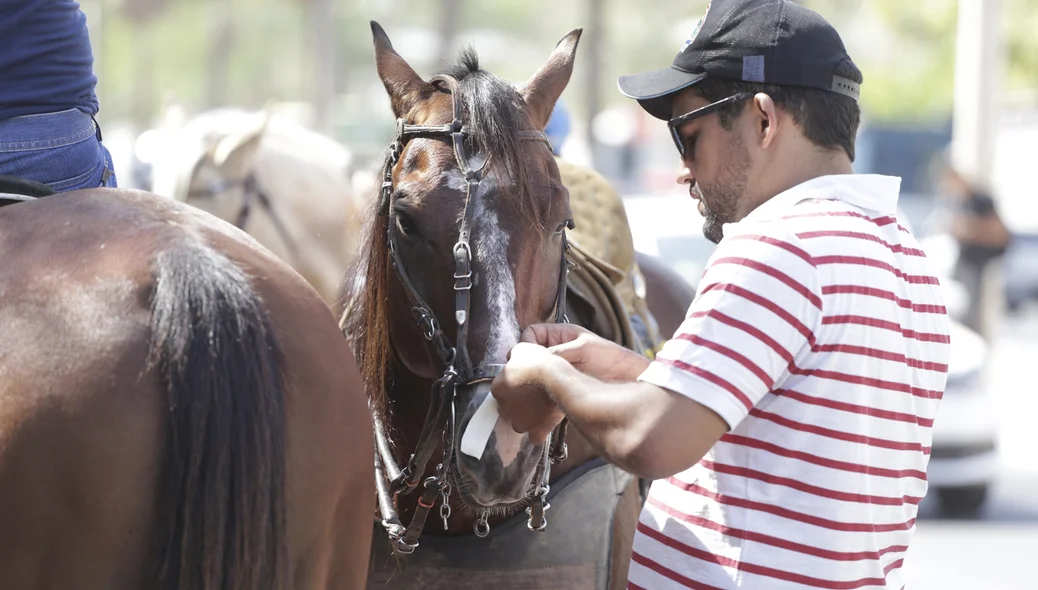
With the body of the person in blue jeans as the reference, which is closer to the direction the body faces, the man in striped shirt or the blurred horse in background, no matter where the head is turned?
the blurred horse in background

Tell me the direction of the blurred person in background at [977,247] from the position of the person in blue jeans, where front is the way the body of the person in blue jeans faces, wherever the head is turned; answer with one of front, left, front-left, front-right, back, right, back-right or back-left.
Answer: front-right

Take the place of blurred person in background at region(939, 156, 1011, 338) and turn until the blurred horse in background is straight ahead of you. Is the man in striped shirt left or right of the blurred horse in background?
left

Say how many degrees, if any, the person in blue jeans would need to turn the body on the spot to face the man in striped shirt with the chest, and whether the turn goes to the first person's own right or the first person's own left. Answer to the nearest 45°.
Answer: approximately 135° to the first person's own right

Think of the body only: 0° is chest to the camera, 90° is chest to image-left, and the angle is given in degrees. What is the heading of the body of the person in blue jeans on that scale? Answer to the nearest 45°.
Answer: approximately 180°

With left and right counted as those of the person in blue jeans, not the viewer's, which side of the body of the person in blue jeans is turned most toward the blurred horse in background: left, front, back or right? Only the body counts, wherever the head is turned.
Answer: front

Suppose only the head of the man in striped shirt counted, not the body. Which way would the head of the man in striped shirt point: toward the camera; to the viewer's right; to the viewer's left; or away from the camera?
to the viewer's left

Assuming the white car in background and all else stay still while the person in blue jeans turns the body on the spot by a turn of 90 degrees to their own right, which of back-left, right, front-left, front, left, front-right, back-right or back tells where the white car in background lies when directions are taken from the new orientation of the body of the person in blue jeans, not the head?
front-left
